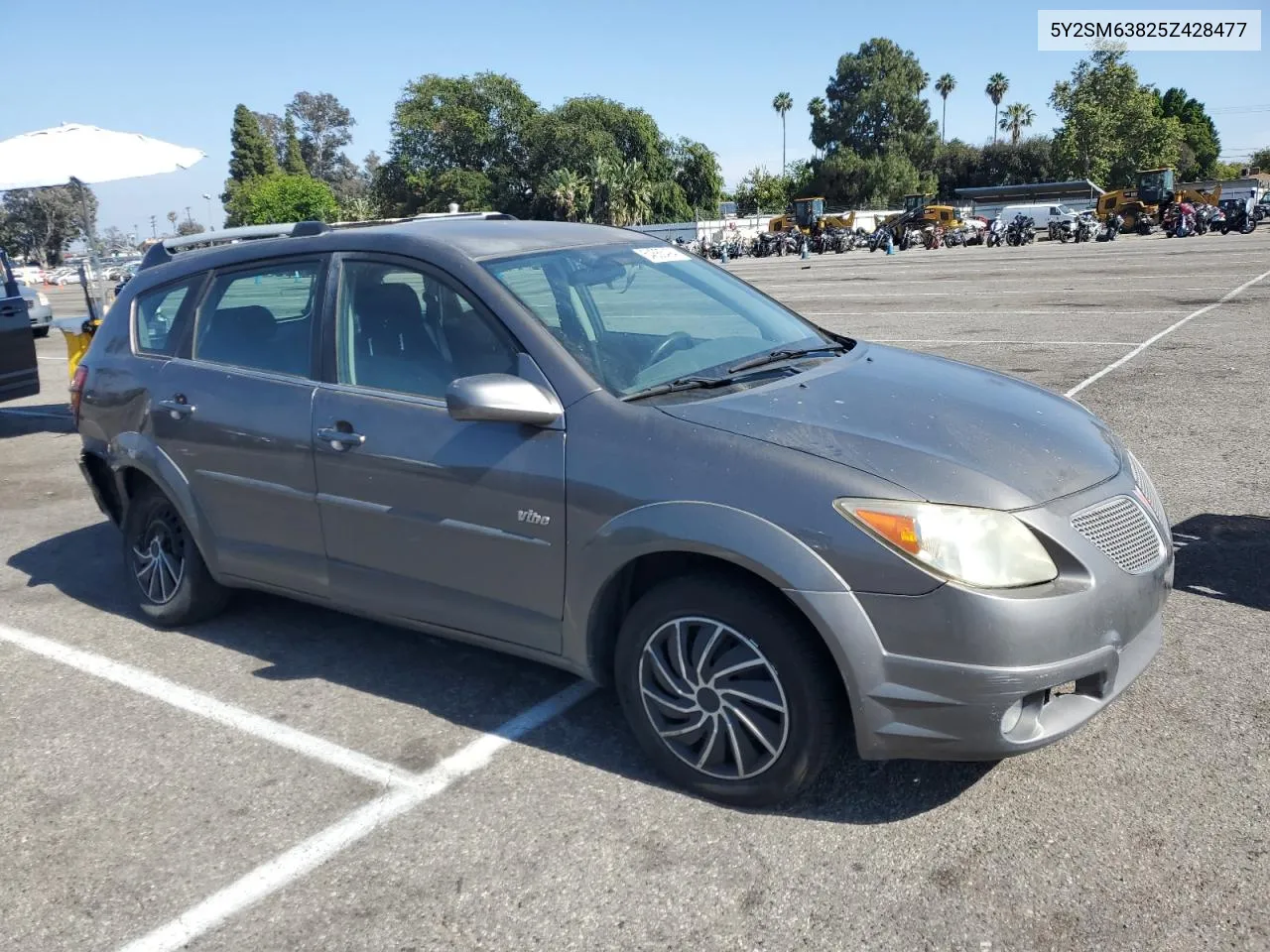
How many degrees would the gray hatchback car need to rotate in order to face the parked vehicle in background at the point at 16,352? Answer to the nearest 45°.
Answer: approximately 180°

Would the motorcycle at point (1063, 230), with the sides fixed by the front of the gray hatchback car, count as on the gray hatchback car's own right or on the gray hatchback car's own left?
on the gray hatchback car's own left
